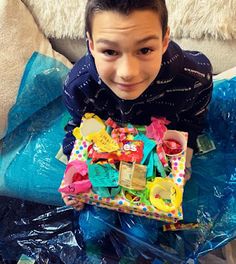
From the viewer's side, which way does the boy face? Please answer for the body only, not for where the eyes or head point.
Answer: toward the camera

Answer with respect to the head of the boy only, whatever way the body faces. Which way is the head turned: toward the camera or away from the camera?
toward the camera
